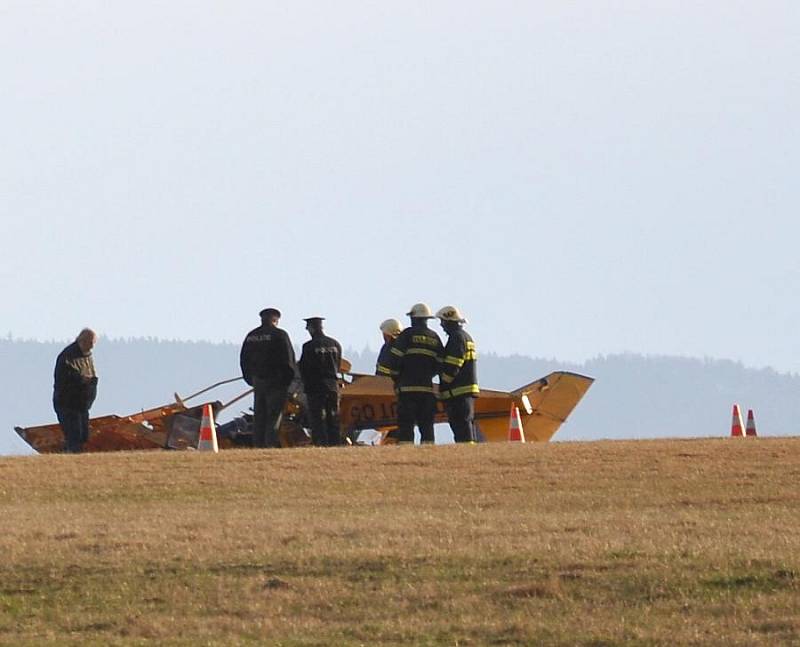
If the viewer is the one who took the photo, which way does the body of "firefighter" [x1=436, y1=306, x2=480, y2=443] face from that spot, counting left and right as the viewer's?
facing away from the viewer and to the left of the viewer

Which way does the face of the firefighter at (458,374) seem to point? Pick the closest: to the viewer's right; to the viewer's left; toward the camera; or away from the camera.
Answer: to the viewer's left

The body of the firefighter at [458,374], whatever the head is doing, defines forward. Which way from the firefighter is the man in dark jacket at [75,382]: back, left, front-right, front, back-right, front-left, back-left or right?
front-left

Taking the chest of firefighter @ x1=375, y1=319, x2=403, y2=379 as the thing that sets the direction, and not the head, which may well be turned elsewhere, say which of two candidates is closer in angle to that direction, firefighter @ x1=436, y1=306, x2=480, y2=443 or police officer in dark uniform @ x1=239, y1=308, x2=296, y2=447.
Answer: the firefighter

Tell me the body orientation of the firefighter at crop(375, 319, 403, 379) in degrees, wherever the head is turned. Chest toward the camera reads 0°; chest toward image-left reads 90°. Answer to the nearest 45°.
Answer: approximately 270°

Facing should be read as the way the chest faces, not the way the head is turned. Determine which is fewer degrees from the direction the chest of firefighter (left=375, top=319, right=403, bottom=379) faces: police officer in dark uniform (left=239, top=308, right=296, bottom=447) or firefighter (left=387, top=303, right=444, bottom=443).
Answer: the firefighter

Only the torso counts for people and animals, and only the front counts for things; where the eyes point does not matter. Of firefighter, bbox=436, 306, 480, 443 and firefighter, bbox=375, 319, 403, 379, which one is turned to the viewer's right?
firefighter, bbox=375, 319, 403, 379
